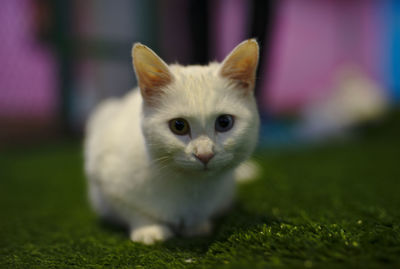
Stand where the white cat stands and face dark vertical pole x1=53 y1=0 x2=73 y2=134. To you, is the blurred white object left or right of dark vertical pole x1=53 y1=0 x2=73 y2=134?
right

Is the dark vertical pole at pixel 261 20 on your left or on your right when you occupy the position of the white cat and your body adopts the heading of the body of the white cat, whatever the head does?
on your left

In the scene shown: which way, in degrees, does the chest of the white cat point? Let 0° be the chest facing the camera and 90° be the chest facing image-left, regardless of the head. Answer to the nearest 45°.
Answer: approximately 315°

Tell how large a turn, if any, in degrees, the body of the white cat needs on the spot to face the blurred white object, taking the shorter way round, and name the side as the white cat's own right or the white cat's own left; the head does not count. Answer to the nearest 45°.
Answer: approximately 90° to the white cat's own left
